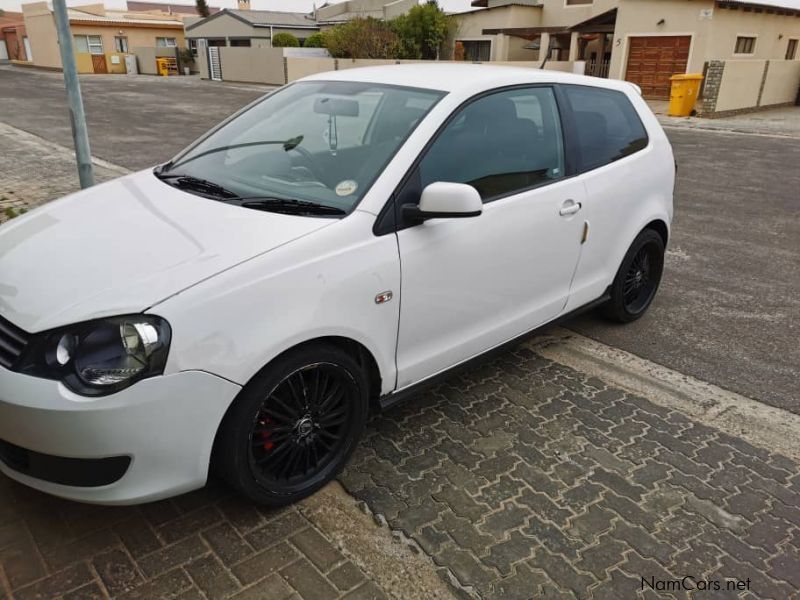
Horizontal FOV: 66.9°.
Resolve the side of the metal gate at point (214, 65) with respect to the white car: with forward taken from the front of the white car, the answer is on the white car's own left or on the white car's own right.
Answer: on the white car's own right

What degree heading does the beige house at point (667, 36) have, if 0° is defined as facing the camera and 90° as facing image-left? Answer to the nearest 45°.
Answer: approximately 45°

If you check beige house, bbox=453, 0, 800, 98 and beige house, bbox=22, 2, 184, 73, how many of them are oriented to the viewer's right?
0

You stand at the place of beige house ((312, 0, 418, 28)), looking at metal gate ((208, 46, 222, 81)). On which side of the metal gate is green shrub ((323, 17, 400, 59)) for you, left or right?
left

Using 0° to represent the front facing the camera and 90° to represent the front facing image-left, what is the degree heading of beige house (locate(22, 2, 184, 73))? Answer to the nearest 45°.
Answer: approximately 0°

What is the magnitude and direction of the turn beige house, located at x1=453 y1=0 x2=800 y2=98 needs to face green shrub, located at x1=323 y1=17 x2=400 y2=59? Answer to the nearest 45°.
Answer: approximately 45° to its right

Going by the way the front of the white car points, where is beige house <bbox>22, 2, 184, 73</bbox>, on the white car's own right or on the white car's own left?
on the white car's own right

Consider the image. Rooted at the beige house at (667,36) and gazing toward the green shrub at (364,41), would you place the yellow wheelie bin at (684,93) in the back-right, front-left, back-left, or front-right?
back-left

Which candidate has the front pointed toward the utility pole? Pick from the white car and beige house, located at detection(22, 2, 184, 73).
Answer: the beige house

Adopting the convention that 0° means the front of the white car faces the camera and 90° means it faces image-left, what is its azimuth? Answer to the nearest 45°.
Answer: approximately 45°

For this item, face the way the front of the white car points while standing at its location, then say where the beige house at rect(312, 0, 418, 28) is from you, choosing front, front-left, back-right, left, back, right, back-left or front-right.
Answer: back-right

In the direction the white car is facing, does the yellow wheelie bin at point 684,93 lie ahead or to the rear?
to the rear
